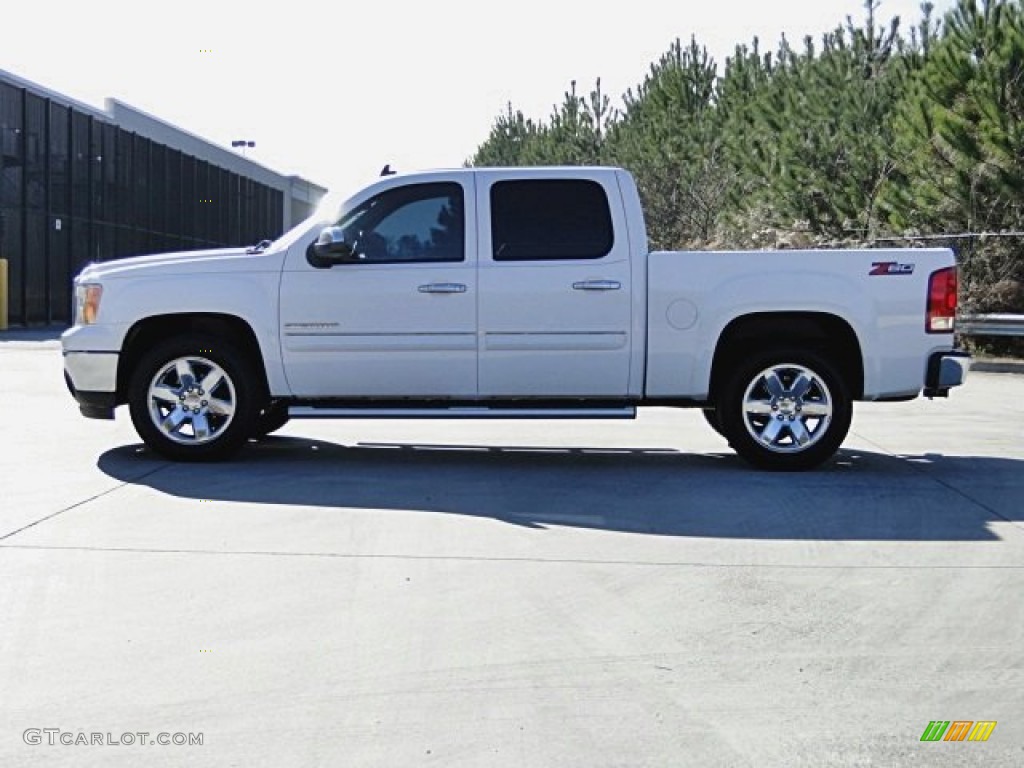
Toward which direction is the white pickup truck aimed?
to the viewer's left

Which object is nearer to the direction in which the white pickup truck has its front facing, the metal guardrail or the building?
the building

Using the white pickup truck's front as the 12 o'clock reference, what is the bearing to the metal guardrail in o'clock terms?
The metal guardrail is roughly at 4 o'clock from the white pickup truck.

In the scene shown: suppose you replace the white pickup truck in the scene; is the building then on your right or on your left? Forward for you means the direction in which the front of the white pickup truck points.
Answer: on your right
